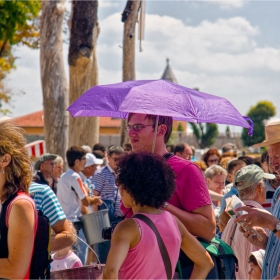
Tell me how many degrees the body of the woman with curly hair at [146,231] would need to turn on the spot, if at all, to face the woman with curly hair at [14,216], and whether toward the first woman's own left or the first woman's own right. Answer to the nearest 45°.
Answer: approximately 45° to the first woman's own left

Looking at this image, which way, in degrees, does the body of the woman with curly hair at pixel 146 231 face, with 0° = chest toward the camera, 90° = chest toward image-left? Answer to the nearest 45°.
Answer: approximately 135°

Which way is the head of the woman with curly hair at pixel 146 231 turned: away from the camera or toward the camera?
away from the camera

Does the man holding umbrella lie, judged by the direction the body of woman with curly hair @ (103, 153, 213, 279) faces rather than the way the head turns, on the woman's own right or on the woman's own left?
on the woman's own right
